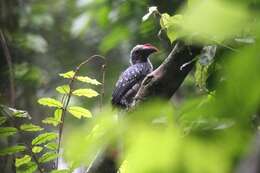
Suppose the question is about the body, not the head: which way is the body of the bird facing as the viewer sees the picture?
to the viewer's right
